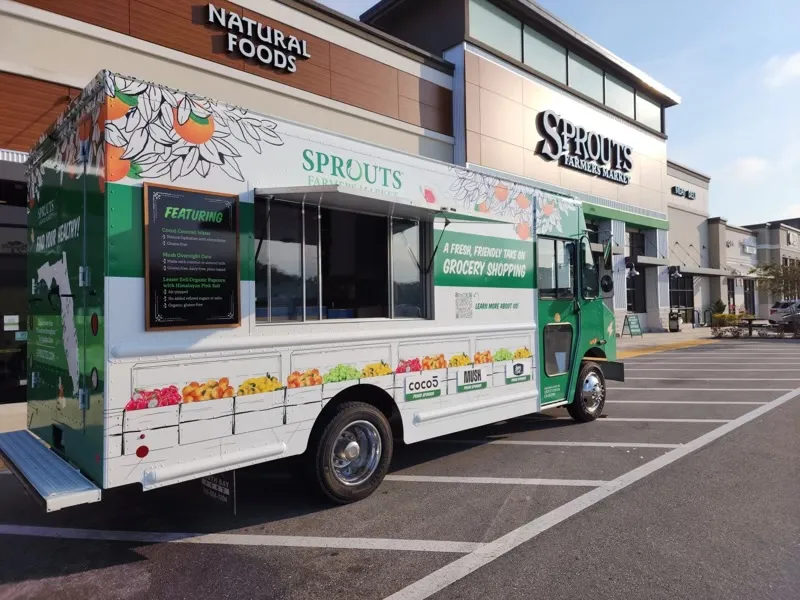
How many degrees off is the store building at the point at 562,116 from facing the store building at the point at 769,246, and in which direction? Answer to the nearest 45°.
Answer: approximately 90° to its left

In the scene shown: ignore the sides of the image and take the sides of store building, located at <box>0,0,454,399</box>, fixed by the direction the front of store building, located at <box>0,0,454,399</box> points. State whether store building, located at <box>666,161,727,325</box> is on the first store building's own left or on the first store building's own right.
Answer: on the first store building's own left

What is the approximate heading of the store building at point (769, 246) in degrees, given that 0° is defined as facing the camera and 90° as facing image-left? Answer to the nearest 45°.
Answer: approximately 315°

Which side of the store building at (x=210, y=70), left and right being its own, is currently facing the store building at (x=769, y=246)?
left

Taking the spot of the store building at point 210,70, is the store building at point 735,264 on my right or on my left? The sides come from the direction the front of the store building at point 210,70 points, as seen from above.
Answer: on my left

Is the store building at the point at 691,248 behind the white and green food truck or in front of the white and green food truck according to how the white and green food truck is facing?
in front

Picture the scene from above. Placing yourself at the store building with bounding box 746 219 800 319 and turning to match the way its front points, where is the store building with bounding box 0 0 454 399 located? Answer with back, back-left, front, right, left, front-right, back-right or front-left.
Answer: front-right

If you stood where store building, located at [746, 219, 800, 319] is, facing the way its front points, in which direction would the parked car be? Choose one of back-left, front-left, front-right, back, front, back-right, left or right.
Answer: front-right

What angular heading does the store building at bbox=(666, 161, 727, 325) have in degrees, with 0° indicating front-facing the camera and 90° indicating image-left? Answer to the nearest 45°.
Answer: approximately 315°

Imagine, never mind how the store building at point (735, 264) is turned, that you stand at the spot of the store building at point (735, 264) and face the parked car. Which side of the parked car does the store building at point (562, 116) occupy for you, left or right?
right

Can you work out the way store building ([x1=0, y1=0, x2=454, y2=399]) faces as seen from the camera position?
facing the viewer and to the right of the viewer

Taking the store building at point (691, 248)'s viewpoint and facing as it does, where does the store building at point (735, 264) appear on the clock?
the store building at point (735, 264) is roughly at 8 o'clock from the store building at point (691, 248).

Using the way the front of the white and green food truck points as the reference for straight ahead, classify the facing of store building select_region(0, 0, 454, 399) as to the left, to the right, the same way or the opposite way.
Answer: to the right

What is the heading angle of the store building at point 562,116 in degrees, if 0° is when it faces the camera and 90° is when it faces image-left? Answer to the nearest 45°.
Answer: approximately 315°
